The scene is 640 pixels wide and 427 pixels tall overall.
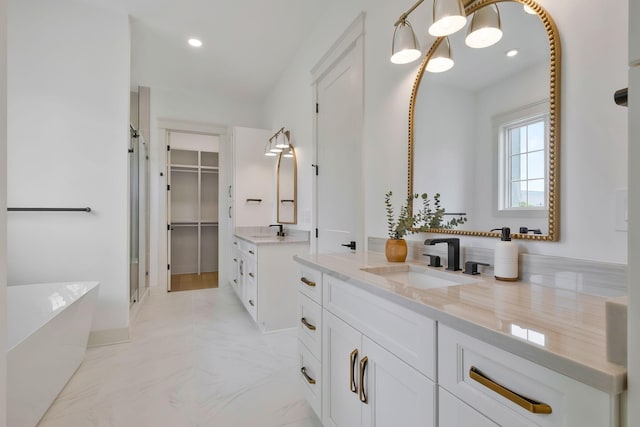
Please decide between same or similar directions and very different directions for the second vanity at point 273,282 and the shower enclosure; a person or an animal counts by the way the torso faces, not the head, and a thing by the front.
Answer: very different directions

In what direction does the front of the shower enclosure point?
to the viewer's right

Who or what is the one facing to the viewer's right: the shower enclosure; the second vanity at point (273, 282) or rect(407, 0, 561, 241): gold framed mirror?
the shower enclosure

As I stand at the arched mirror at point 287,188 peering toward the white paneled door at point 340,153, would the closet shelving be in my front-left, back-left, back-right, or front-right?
back-right

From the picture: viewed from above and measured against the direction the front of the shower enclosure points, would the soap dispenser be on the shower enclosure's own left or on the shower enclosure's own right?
on the shower enclosure's own right

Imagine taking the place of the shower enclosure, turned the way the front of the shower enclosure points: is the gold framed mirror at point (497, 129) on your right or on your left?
on your right

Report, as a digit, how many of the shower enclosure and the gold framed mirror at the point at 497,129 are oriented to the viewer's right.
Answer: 1

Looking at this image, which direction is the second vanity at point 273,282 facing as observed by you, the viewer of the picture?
facing to the left of the viewer

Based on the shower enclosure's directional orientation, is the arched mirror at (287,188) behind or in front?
in front

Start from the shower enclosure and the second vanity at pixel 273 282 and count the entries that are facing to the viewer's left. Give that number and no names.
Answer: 1
